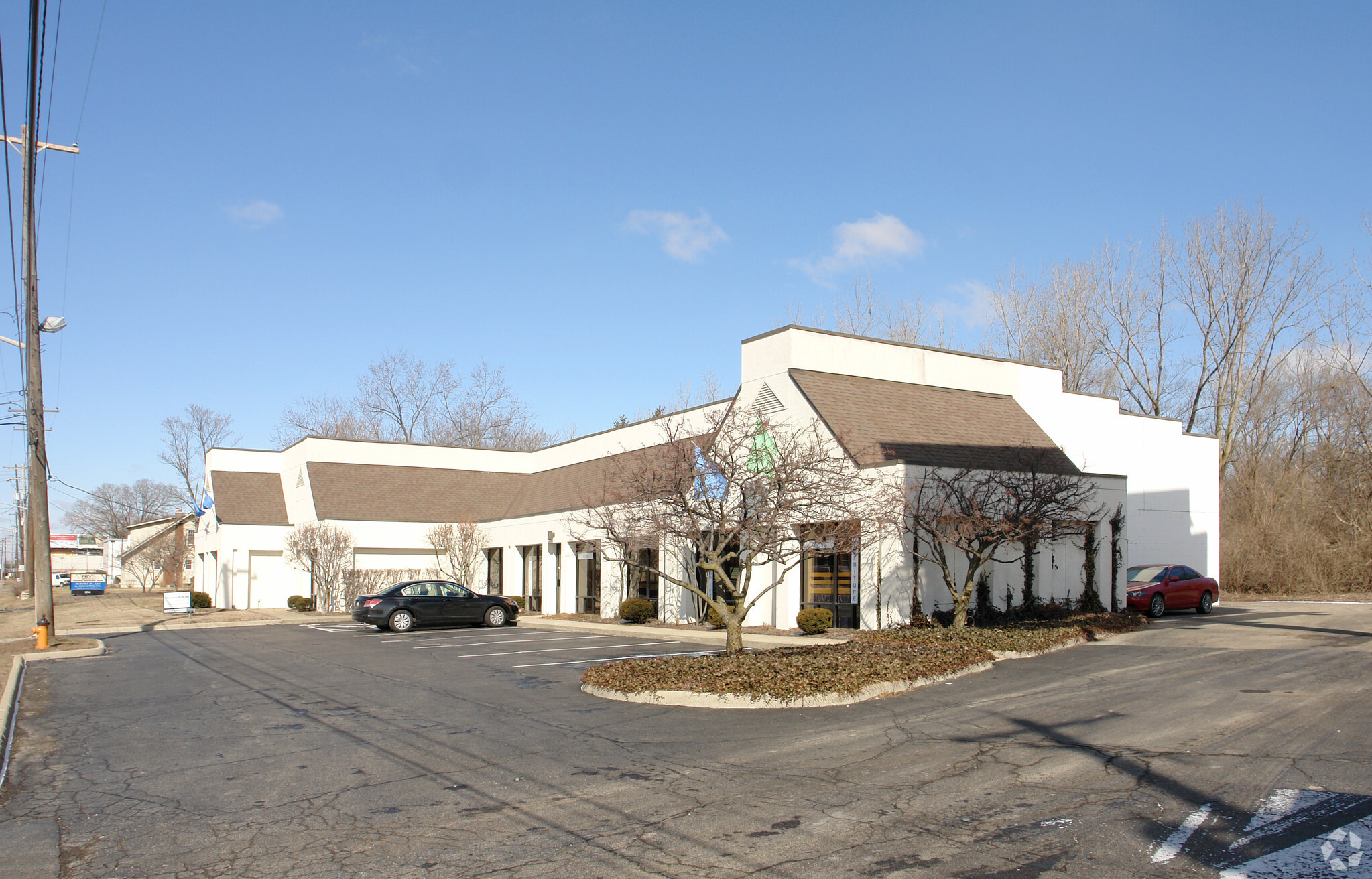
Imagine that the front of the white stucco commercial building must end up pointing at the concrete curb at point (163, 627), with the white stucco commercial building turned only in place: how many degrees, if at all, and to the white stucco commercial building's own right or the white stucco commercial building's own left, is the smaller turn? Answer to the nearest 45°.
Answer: approximately 45° to the white stucco commercial building's own right

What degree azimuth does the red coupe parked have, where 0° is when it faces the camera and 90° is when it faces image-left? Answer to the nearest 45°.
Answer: approximately 45°

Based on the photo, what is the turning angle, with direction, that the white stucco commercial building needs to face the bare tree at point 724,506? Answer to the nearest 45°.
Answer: approximately 45° to its left

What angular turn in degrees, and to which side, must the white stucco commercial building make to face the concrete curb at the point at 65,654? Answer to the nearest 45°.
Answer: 0° — it already faces it
